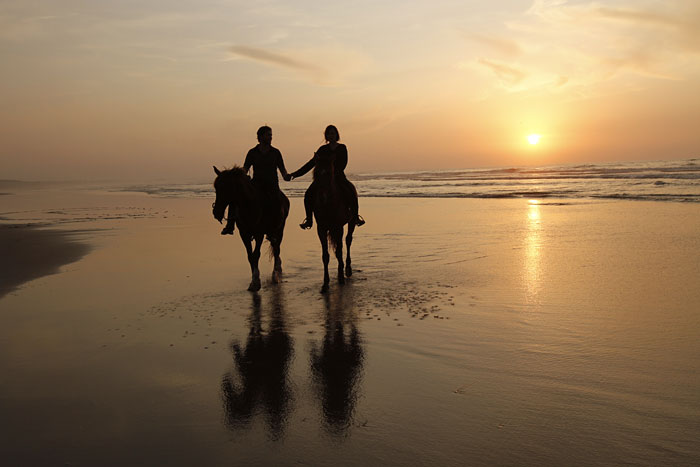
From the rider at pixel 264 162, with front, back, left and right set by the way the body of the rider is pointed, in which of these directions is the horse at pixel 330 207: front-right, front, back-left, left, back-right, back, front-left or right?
left

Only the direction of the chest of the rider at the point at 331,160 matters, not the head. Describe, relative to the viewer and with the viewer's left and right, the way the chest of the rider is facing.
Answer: facing the viewer

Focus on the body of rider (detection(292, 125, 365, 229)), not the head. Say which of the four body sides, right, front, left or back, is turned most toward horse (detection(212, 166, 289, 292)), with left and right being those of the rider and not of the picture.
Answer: right

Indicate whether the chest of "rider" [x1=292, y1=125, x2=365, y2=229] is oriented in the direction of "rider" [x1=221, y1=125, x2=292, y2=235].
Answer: no

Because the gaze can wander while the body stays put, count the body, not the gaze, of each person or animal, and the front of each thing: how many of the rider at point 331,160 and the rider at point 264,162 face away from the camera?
0

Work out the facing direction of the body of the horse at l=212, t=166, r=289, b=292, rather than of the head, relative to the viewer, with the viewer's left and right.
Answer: facing the viewer and to the left of the viewer

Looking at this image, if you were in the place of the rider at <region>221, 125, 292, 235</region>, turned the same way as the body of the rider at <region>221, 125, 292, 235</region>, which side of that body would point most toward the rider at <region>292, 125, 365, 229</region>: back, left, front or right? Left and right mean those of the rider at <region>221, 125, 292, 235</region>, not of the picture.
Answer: left

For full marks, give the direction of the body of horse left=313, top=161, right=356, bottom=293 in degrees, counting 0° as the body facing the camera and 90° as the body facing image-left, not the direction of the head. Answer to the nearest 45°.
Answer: approximately 0°

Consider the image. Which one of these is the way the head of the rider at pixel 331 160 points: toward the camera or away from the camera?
toward the camera

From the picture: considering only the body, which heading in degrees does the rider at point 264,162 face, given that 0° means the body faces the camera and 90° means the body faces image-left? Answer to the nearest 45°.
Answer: approximately 45°

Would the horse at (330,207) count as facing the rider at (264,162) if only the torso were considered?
no

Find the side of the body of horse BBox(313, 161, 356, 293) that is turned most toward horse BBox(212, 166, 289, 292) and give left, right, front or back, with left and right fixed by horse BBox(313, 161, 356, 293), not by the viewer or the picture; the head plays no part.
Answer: right

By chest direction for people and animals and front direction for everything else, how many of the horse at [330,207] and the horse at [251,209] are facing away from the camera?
0
